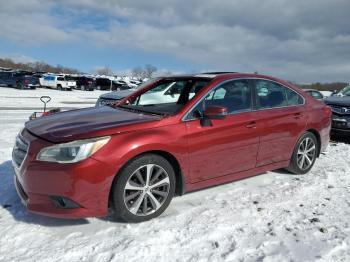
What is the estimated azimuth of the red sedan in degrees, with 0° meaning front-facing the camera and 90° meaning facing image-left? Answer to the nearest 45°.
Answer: approximately 45°

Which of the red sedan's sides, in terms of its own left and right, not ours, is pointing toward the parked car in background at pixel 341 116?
back

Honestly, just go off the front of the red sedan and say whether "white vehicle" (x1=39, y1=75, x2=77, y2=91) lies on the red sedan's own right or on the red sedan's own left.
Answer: on the red sedan's own right

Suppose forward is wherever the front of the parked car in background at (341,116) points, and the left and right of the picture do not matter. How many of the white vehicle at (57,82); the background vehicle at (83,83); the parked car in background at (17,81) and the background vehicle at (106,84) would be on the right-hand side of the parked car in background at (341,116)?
4

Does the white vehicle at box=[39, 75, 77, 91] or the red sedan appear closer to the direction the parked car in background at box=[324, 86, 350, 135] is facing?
the red sedan

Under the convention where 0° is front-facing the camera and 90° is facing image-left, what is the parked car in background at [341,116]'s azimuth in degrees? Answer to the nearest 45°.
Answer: approximately 45°

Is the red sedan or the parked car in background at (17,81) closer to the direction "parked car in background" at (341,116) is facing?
the red sedan

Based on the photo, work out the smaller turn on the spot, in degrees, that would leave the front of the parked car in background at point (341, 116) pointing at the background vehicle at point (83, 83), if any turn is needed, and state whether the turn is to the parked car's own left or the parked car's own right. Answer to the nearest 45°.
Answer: approximately 90° to the parked car's own right

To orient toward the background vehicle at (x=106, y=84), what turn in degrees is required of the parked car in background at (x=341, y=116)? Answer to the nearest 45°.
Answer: approximately 90° to its right

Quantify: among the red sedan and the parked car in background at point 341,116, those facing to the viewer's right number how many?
0
